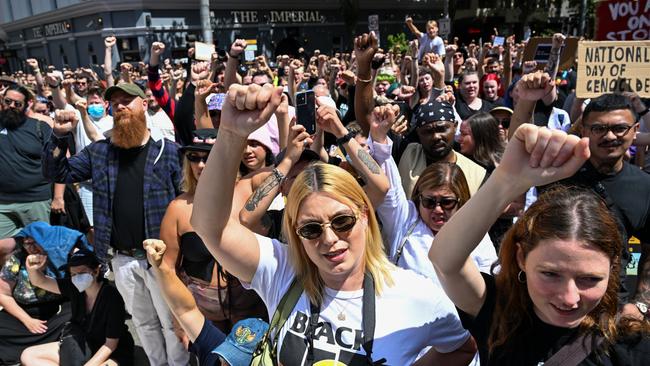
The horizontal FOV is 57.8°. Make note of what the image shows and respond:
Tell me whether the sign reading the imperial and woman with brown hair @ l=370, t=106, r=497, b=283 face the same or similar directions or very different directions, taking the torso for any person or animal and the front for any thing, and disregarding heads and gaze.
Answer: same or similar directions

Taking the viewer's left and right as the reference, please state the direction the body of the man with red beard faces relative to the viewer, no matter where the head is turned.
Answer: facing the viewer

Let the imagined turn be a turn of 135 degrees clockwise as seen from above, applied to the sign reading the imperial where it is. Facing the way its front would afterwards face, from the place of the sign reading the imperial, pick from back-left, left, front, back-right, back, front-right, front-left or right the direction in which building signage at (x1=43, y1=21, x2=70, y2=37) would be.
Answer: front-left

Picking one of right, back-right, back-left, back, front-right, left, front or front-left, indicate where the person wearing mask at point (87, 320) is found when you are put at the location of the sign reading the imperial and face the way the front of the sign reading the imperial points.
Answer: front

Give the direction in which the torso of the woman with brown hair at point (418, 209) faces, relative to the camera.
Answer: toward the camera

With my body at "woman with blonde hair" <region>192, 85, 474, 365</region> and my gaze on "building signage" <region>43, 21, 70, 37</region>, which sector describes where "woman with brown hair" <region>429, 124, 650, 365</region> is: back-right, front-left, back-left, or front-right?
back-right

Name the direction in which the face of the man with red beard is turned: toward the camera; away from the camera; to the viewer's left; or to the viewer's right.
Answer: toward the camera

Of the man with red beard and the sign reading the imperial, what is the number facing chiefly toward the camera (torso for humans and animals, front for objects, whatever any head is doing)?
2

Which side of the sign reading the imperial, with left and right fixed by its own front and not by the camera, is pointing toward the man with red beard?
front

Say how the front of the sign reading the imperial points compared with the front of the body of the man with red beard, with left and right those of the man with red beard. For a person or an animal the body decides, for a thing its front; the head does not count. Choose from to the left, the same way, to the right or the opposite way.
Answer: the same way

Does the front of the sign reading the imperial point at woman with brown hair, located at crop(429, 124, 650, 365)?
yes

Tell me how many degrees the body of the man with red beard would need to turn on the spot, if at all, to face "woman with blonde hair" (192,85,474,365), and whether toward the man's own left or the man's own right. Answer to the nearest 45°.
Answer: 0° — they already face them

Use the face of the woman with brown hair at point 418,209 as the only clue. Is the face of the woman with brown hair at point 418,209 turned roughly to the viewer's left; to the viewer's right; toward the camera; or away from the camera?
toward the camera

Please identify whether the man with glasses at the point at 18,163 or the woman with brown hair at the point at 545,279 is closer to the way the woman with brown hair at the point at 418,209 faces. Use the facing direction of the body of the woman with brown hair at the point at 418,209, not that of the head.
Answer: the woman with brown hair

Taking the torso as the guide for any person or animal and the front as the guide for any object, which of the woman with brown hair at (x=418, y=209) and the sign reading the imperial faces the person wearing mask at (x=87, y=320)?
the sign reading the imperial
